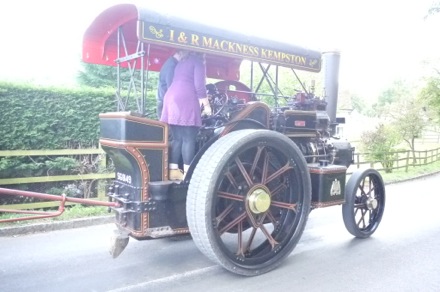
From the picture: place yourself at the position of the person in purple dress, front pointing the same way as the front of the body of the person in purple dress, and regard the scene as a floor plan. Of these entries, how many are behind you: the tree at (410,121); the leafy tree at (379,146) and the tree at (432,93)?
0

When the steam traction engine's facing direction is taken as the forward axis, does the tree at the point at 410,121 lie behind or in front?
in front

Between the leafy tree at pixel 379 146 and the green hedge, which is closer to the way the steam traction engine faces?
the leafy tree

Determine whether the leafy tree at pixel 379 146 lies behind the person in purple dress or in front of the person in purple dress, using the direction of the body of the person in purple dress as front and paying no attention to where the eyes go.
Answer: in front

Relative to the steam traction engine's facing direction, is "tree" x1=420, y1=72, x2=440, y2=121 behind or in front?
in front

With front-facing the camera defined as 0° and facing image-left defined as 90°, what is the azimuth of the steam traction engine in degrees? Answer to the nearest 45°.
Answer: approximately 225°

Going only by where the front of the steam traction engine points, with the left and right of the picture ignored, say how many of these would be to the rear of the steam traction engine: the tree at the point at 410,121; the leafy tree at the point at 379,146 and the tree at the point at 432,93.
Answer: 0

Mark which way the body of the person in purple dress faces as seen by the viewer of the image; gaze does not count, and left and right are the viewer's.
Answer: facing away from the viewer and to the right of the viewer

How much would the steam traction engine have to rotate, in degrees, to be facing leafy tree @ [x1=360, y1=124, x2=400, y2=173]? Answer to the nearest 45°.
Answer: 0° — it already faces it

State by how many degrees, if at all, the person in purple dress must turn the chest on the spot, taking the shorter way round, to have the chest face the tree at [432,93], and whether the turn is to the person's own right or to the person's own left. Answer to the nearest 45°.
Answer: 0° — they already face it

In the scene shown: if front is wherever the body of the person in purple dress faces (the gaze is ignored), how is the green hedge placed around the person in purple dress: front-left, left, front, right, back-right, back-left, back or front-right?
left

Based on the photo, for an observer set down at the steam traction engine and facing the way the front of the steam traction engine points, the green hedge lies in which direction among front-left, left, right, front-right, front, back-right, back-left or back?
left
